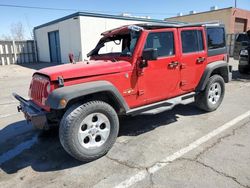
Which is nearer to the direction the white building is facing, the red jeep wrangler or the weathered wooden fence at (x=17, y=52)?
the red jeep wrangler

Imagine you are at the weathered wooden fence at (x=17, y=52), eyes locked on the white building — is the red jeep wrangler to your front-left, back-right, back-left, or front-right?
front-right

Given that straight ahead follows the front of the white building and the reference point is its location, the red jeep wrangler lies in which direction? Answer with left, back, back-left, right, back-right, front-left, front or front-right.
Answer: front-left

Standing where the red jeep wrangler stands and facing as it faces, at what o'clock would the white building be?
The white building is roughly at 4 o'clock from the red jeep wrangler.

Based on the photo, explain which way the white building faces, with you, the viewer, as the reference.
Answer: facing the viewer and to the left of the viewer

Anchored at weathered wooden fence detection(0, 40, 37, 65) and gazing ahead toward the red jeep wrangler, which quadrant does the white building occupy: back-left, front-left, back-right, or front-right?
front-left

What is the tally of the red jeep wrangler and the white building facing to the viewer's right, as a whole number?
0

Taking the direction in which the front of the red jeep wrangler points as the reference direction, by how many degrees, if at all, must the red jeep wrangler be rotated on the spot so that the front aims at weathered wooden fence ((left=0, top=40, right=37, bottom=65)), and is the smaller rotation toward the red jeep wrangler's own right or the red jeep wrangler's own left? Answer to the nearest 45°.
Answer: approximately 90° to the red jeep wrangler's own right

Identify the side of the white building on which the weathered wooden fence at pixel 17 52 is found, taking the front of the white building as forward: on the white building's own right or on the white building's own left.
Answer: on the white building's own right
